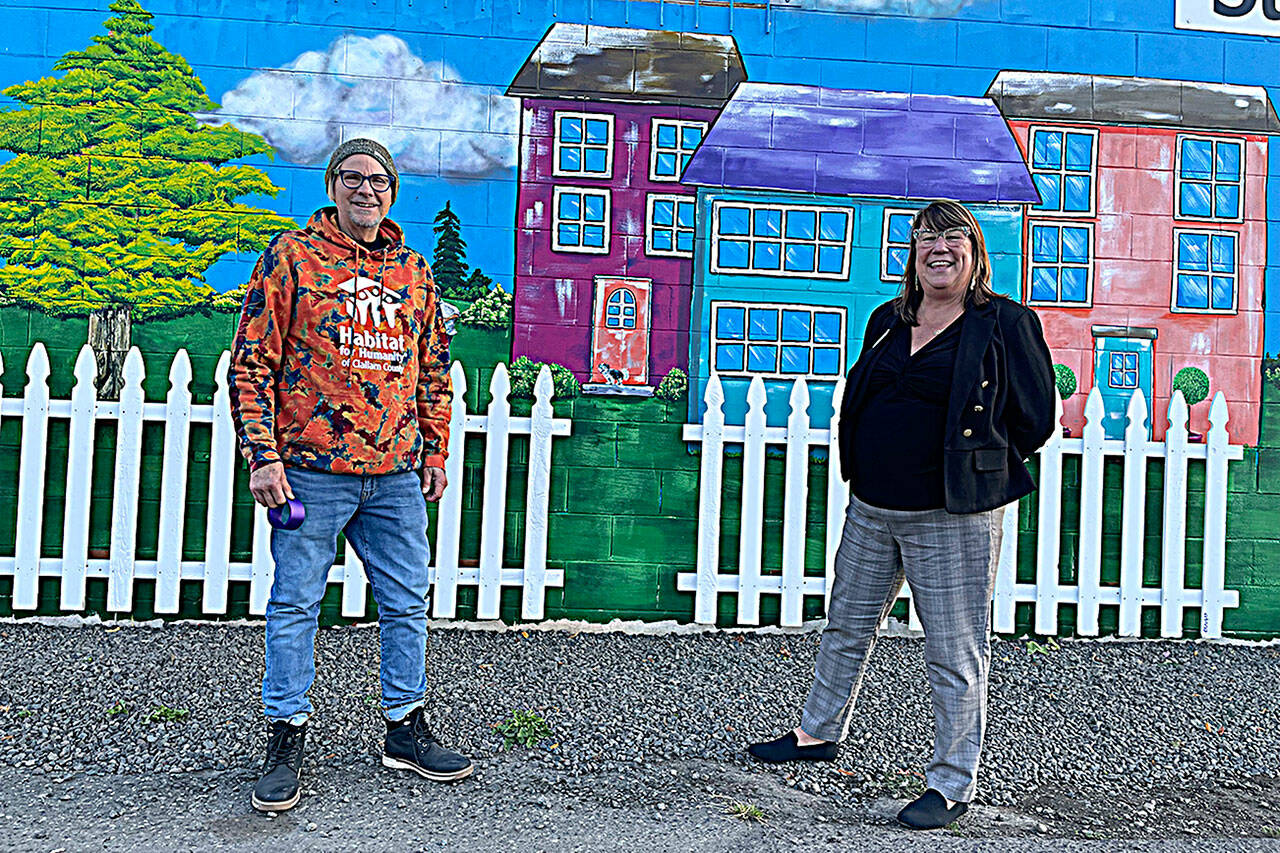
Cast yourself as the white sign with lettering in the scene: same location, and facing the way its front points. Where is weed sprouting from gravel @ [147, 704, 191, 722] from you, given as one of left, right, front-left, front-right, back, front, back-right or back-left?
front-right

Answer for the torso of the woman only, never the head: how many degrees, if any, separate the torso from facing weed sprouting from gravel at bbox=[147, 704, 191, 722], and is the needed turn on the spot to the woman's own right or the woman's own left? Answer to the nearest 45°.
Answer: approximately 45° to the woman's own right

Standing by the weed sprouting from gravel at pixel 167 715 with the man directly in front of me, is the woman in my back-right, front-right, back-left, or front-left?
front-left

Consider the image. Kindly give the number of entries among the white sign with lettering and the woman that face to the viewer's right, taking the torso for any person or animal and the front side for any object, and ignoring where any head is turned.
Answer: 0

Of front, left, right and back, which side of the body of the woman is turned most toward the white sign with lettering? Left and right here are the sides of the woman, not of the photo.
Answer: back

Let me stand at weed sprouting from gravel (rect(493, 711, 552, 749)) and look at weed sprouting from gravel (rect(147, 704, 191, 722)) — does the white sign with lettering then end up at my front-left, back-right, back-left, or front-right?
back-right

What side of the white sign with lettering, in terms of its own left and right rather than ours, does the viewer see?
front

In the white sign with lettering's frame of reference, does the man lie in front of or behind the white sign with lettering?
in front

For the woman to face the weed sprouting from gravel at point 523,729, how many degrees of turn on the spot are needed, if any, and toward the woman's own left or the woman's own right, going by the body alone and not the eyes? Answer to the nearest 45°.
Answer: approximately 45° to the woman's own right

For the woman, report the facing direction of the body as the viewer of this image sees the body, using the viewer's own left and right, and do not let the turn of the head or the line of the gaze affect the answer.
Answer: facing the viewer and to the left of the viewer

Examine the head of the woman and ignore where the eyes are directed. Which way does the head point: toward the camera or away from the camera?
toward the camera
